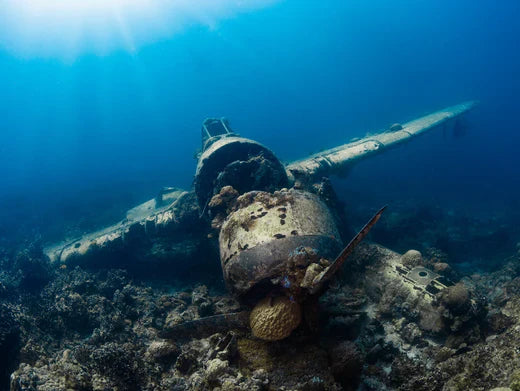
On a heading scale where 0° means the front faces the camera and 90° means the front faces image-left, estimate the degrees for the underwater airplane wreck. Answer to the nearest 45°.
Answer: approximately 0°
